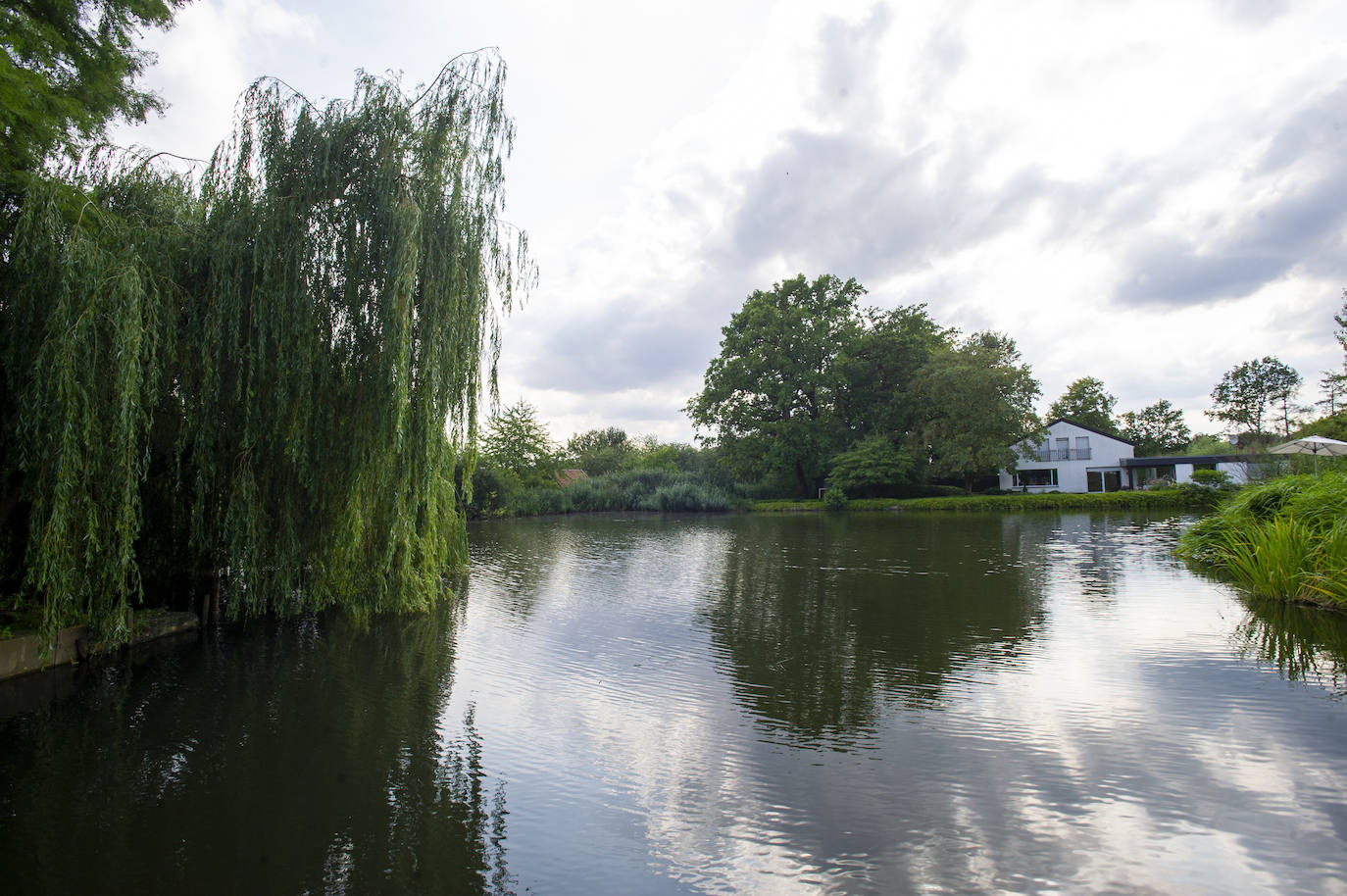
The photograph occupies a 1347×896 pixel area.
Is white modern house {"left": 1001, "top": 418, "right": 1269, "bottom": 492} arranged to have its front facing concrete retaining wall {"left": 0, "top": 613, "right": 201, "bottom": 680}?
yes

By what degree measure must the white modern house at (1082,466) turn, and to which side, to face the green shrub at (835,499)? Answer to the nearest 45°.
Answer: approximately 45° to its right

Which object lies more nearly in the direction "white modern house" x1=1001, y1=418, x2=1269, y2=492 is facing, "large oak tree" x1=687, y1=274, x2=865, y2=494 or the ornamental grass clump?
the ornamental grass clump

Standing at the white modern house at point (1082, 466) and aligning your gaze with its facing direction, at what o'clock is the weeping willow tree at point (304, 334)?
The weeping willow tree is roughly at 12 o'clock from the white modern house.

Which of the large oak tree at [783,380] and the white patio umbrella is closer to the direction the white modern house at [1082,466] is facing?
the white patio umbrella

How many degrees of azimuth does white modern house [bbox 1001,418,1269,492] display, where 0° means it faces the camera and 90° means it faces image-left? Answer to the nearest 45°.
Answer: approximately 0°
